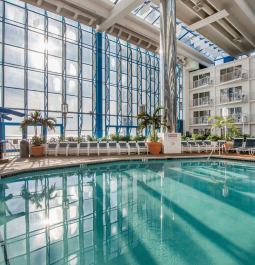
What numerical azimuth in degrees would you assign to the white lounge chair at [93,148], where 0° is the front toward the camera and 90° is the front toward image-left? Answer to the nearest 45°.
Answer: approximately 0°

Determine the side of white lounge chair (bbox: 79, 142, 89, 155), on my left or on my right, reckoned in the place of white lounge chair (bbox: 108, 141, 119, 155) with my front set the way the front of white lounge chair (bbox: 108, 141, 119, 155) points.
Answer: on my right

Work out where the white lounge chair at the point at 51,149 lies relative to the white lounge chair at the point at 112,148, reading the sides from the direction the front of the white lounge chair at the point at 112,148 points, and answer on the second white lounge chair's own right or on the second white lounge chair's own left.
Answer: on the second white lounge chair's own right

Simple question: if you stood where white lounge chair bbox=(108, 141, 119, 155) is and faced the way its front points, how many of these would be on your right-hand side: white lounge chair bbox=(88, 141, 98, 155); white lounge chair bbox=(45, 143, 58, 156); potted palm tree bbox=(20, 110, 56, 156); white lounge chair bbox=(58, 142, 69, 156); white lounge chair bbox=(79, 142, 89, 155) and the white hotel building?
5

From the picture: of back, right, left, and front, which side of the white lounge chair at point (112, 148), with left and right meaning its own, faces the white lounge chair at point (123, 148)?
left

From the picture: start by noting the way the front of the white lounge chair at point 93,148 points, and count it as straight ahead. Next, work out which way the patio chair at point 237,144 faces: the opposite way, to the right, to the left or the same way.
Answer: to the right
